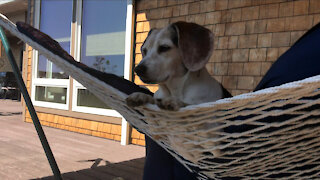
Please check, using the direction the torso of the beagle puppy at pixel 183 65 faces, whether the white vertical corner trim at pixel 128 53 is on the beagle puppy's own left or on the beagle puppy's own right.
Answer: on the beagle puppy's own right

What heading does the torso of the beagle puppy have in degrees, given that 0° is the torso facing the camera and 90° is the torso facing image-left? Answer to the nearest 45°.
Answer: approximately 45°
